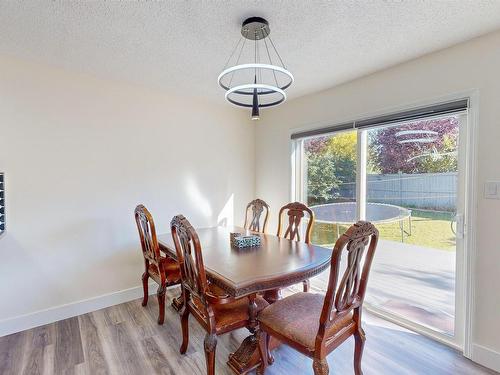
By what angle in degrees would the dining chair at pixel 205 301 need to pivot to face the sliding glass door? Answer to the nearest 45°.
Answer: approximately 45° to its right

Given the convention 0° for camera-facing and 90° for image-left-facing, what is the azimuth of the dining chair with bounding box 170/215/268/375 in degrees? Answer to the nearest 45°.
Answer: approximately 225°

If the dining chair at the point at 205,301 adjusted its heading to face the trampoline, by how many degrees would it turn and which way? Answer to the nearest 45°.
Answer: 0° — it already faces it

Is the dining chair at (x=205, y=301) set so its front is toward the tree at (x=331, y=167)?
yes

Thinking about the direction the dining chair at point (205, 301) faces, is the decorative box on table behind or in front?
in front
